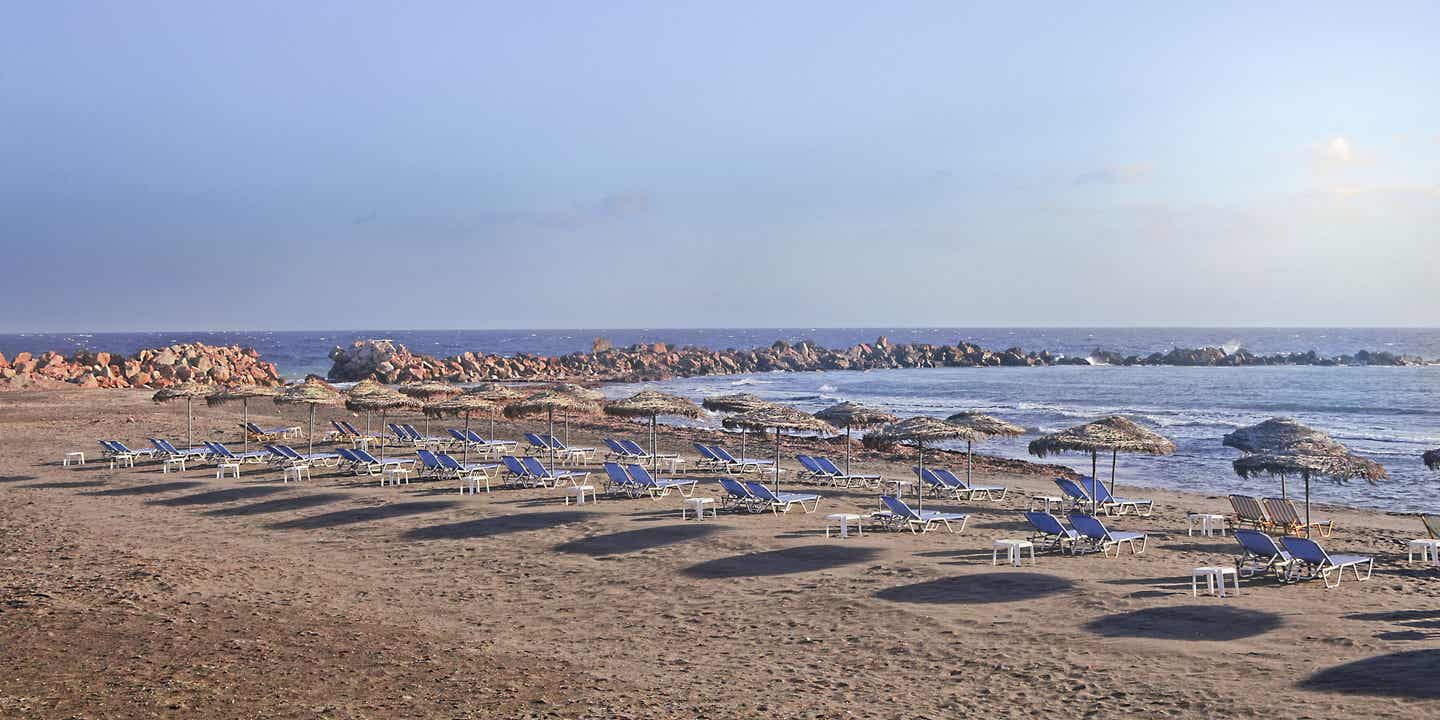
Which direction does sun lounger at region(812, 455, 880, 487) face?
to the viewer's right

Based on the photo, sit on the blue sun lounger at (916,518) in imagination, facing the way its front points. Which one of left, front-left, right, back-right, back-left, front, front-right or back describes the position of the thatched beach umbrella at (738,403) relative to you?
back-left

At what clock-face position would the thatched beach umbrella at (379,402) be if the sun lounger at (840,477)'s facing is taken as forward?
The thatched beach umbrella is roughly at 6 o'clock from the sun lounger.

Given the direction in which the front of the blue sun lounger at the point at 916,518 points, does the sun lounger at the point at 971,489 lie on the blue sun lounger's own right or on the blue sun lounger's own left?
on the blue sun lounger's own left

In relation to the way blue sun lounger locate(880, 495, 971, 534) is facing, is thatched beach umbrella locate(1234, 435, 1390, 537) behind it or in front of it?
in front

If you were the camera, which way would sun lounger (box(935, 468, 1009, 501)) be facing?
facing to the right of the viewer

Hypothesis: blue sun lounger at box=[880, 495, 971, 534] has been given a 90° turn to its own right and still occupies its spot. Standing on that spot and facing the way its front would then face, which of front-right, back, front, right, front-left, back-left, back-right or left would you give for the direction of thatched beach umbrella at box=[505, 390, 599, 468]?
back-right

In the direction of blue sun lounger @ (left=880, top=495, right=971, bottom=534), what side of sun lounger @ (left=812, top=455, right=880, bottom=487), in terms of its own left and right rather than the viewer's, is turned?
right

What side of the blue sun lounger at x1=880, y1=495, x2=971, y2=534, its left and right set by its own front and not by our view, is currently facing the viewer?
right
